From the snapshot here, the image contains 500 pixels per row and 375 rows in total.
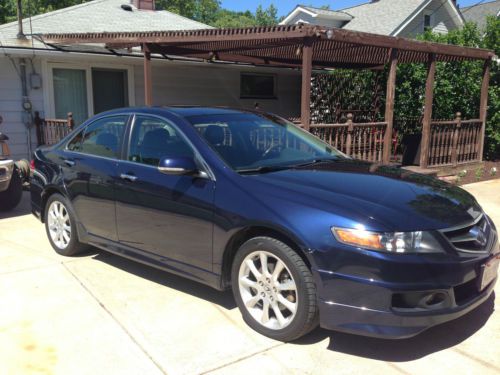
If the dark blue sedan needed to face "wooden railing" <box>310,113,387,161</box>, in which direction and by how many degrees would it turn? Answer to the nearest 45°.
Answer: approximately 135° to its left

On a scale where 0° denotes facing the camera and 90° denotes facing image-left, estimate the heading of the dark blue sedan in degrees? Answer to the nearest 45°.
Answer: approximately 315°

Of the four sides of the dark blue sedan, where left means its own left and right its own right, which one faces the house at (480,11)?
left

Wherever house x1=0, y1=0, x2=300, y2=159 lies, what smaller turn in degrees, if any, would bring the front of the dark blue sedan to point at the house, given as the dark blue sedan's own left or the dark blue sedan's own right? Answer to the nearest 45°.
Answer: approximately 180°

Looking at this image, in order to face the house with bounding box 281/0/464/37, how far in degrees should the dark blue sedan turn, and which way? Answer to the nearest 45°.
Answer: approximately 135° to its left
